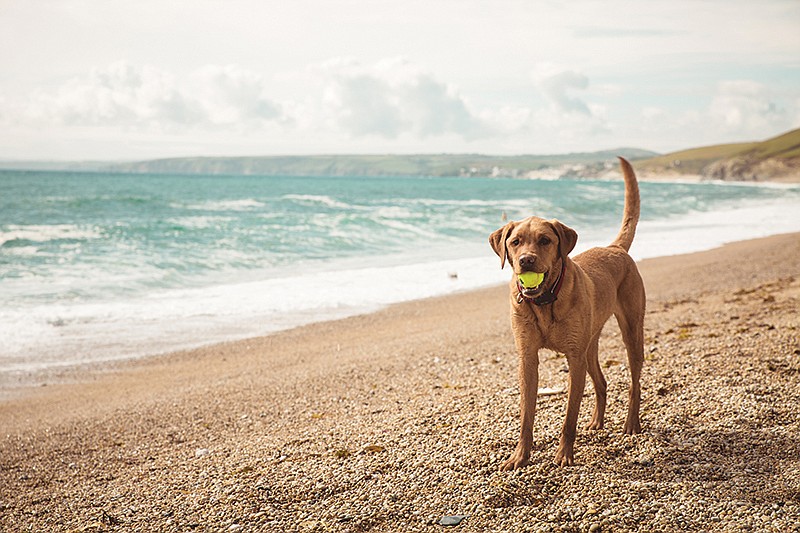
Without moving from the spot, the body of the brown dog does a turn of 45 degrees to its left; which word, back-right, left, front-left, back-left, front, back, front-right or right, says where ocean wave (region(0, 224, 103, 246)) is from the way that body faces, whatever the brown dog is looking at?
back-right

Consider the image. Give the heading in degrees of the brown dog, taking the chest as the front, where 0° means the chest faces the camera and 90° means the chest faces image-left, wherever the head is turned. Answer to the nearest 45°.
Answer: approximately 45°
